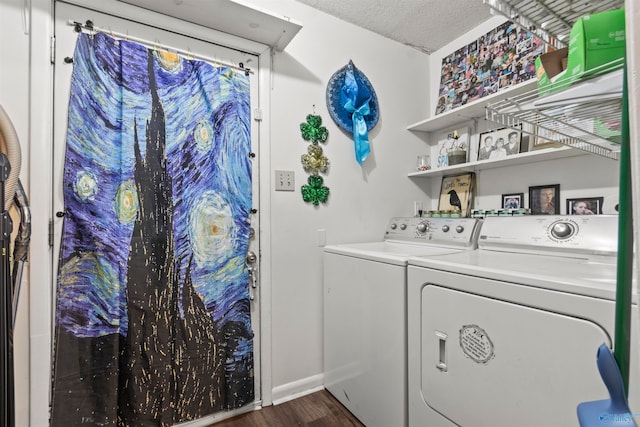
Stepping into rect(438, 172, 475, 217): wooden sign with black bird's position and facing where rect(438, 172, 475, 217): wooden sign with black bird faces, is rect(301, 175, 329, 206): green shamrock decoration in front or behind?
in front

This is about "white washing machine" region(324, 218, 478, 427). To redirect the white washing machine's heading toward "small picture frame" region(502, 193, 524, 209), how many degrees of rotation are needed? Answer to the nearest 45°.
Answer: approximately 180°

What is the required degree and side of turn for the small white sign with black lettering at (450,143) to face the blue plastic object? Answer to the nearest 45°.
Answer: approximately 45° to its left

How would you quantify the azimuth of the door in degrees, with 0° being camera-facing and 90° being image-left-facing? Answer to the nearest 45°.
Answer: approximately 315°

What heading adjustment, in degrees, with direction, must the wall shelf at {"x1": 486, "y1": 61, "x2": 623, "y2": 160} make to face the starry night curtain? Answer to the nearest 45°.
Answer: approximately 45° to its right

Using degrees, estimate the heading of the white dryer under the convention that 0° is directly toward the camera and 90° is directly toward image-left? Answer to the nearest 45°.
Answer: approximately 45°

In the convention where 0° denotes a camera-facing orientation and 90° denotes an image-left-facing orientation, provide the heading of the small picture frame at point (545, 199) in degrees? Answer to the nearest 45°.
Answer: approximately 45°

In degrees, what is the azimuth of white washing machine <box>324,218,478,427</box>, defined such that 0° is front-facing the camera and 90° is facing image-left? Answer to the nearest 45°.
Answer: approximately 45°

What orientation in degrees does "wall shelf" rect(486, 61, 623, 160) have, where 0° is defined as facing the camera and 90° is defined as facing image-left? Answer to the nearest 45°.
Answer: approximately 45°
